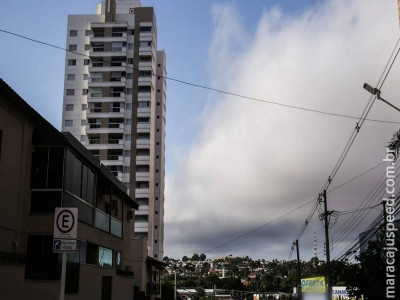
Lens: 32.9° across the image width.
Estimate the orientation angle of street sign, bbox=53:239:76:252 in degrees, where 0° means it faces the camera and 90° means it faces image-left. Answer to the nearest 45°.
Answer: approximately 0°

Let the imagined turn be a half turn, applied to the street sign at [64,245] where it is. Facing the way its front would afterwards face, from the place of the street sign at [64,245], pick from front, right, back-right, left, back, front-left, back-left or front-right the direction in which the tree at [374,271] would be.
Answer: front-right
